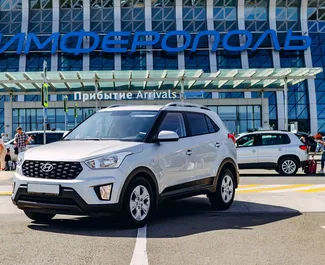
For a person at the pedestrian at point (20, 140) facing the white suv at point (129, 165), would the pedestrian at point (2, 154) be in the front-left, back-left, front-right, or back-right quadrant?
back-right

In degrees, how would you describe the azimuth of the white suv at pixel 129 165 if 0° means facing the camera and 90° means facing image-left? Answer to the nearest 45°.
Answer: approximately 45°

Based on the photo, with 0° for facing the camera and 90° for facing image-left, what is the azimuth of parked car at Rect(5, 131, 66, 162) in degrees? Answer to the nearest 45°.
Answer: approximately 90°

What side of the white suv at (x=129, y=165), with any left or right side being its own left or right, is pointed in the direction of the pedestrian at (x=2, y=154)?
right

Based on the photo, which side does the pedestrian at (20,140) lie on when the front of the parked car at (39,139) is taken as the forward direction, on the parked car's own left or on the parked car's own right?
on the parked car's own left
